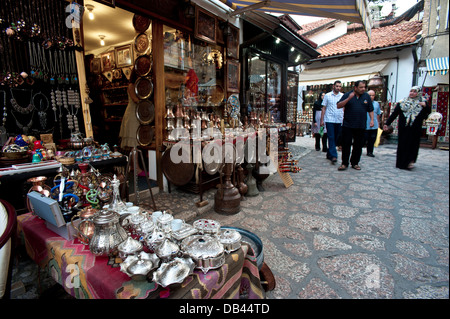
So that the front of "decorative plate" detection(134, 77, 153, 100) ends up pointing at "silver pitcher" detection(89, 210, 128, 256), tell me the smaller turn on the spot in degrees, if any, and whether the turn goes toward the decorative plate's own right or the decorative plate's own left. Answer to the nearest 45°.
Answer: approximately 45° to the decorative plate's own right

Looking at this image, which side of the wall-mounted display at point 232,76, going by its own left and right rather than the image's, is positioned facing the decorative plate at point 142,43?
right

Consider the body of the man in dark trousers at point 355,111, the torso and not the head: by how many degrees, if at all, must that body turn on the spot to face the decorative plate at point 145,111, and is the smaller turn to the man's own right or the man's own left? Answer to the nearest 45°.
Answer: approximately 45° to the man's own right

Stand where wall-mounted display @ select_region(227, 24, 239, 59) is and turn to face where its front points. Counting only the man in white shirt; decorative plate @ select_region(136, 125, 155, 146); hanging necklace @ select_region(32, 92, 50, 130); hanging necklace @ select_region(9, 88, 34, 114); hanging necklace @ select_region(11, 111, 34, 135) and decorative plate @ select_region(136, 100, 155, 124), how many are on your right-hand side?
5

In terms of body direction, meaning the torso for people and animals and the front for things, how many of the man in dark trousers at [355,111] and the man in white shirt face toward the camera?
2

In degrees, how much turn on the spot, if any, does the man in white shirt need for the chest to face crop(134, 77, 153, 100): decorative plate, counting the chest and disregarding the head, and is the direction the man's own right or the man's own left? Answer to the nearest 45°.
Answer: approximately 45° to the man's own right

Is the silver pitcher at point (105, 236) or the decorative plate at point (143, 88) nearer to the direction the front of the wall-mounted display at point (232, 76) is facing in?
the silver pitcher
